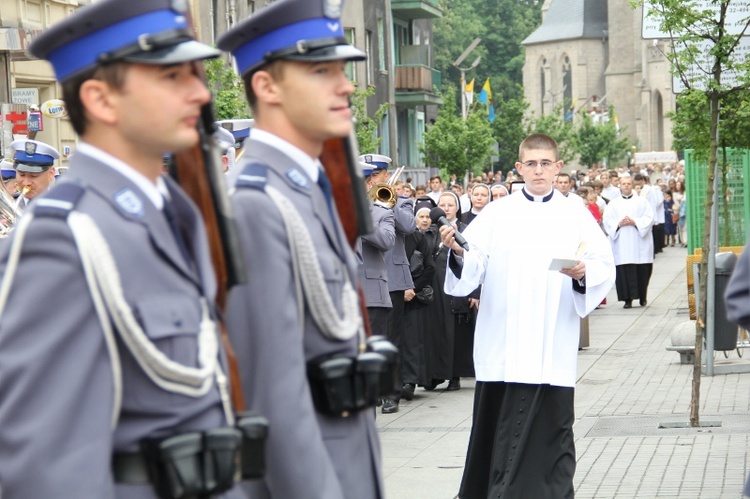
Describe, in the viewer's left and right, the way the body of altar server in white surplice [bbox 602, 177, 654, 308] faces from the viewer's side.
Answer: facing the viewer

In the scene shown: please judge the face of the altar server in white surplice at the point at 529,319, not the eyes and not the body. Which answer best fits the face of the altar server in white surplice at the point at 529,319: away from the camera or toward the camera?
toward the camera

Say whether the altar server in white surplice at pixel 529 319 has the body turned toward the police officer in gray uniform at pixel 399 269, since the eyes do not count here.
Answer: no

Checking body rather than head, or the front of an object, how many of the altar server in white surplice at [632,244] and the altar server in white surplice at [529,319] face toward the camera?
2

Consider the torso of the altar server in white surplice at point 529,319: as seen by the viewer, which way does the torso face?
toward the camera

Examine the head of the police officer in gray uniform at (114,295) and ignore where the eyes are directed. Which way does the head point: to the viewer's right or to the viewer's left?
to the viewer's right

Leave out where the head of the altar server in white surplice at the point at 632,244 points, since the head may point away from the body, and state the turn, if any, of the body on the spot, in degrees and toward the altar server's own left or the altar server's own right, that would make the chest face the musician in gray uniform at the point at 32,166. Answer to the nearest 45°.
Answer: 0° — they already face them

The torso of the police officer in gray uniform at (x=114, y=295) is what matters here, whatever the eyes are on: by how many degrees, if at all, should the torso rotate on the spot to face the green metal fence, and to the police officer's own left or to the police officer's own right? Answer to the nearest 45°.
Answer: approximately 90° to the police officer's own left

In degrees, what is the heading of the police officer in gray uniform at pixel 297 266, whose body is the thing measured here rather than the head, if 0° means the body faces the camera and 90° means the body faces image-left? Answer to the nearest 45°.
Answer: approximately 315°

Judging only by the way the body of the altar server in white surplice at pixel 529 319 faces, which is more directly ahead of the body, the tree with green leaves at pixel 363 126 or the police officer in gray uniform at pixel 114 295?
the police officer in gray uniform

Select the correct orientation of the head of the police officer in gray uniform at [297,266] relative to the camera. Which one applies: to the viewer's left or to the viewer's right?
to the viewer's right
